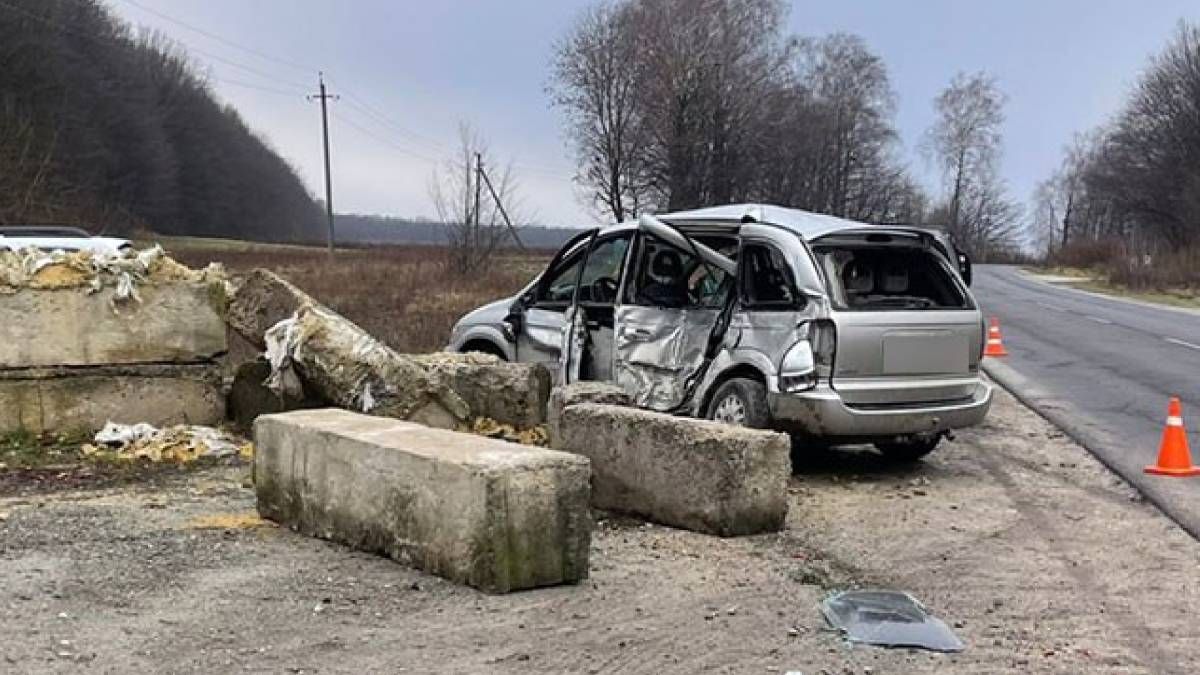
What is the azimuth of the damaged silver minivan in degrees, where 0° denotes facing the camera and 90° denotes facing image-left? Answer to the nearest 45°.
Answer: approximately 135°

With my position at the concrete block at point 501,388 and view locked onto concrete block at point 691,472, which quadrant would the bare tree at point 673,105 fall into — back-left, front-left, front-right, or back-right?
back-left

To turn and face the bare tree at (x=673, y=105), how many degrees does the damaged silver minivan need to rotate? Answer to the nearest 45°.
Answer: approximately 45° to its right

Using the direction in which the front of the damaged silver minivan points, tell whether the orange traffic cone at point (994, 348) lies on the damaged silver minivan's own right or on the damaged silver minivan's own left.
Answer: on the damaged silver minivan's own right
